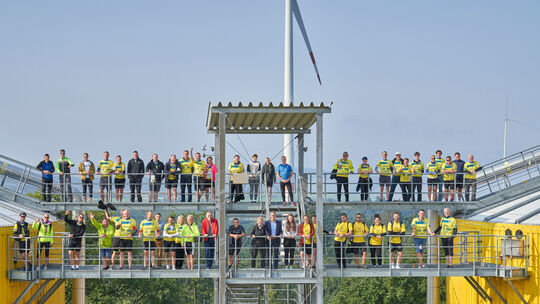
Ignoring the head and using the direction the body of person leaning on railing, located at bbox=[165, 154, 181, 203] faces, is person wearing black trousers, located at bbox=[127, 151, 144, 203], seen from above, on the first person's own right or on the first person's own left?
on the first person's own right

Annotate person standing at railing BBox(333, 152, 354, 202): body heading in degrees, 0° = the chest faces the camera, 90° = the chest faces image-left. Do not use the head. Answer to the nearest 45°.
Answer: approximately 0°

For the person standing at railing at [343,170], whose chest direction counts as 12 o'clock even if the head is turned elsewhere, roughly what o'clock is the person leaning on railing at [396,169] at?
the person leaning on railing at [396,169] is roughly at 8 o'clock from the person standing at railing at [343,170].

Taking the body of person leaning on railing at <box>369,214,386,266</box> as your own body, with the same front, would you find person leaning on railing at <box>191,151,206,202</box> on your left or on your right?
on your right

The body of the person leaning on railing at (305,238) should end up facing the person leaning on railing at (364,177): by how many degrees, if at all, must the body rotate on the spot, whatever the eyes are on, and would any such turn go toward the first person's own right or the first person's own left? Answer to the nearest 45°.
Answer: approximately 90° to the first person's own left

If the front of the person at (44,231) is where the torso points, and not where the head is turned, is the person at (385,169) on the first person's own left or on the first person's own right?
on the first person's own left
